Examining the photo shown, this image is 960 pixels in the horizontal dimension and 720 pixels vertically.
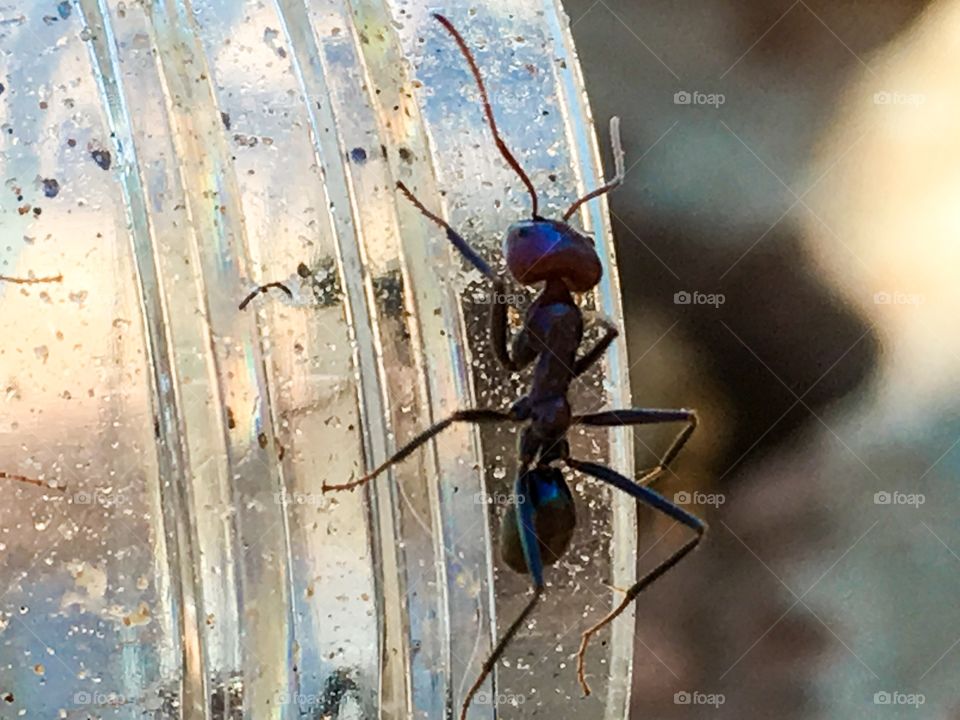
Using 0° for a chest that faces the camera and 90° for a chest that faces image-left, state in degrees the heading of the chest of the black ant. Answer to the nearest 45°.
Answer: approximately 180°
